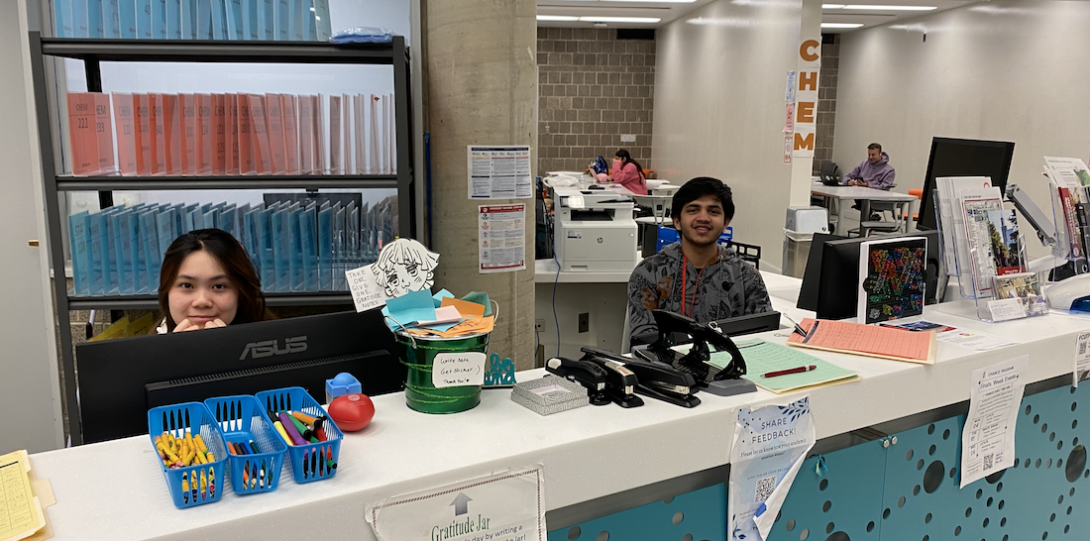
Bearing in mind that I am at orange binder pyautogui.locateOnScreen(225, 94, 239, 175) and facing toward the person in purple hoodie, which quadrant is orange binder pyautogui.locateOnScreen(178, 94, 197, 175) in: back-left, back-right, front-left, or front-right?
back-left

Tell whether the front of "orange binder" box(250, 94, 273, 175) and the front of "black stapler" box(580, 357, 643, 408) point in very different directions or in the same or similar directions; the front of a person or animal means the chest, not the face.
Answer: same or similar directions

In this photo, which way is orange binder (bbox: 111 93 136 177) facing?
toward the camera

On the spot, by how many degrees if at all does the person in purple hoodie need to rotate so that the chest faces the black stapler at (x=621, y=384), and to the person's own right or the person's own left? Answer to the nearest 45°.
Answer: approximately 45° to the person's own left

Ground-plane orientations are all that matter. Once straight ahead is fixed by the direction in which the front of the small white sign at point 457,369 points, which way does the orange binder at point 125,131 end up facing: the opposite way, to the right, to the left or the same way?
the same way

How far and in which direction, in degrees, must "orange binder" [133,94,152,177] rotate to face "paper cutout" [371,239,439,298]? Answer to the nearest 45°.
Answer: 0° — it already faces it

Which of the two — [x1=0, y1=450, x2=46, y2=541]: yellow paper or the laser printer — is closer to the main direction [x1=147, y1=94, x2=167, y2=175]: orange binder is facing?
the yellow paper

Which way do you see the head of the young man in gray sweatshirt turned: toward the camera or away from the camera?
toward the camera

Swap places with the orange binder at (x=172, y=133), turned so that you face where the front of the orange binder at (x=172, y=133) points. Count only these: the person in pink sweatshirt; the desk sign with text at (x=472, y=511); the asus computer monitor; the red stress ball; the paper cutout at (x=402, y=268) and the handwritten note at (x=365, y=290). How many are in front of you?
5

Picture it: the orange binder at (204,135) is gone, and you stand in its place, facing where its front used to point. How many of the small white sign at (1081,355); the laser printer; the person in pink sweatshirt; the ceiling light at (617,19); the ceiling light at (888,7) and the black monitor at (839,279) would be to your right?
0

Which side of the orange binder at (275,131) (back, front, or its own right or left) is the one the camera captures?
front

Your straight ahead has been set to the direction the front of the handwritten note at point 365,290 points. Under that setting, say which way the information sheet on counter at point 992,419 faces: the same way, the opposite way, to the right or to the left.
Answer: the same way

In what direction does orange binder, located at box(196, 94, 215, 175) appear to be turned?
toward the camera

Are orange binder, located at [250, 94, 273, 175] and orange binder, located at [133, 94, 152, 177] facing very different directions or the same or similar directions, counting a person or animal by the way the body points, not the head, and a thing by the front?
same or similar directions

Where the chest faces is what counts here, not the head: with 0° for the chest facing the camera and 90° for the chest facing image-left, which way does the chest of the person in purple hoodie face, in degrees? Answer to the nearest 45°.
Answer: approximately 45°

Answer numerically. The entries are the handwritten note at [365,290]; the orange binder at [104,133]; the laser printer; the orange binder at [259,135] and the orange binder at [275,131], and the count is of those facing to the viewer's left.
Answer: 0

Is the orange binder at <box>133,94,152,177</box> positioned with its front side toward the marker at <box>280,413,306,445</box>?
yes

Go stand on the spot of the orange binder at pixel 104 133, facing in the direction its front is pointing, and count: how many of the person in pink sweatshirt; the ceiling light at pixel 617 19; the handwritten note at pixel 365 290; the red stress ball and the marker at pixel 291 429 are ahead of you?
3
